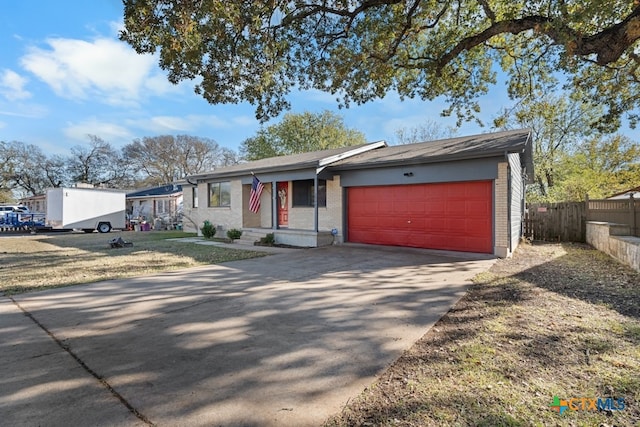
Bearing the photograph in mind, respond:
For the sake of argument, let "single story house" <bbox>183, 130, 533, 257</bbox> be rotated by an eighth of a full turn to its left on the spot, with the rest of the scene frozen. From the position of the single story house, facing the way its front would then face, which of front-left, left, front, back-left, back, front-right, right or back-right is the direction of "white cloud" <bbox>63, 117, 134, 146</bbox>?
back-right

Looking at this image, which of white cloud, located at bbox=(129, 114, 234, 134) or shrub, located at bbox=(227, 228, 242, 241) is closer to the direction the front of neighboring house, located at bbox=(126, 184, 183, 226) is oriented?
the shrub

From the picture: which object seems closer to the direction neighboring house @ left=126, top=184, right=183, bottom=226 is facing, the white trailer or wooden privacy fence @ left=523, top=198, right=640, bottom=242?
the white trailer

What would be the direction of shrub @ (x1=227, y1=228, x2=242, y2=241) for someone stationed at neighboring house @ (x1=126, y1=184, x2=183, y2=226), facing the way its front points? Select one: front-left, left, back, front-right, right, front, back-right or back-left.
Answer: front-left

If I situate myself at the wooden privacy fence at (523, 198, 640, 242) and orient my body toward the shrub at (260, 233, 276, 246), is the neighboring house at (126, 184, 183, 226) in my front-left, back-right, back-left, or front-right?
front-right

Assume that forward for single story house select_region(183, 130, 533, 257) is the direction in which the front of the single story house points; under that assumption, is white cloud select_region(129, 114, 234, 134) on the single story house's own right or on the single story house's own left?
on the single story house's own right

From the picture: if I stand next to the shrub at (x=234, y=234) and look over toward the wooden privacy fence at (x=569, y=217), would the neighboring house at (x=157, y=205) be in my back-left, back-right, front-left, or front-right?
back-left

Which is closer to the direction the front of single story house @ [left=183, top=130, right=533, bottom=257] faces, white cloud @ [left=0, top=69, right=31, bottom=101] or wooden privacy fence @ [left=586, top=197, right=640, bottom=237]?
the white cloud

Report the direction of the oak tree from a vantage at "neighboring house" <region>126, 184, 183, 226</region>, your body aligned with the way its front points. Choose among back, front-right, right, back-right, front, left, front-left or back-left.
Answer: back-left

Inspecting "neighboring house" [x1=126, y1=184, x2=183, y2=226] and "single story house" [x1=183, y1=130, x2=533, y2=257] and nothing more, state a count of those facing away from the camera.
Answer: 0

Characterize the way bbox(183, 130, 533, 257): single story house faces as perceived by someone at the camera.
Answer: facing the viewer and to the left of the viewer

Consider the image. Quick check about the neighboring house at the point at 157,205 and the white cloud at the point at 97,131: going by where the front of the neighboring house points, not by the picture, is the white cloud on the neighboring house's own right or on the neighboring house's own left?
on the neighboring house's own right

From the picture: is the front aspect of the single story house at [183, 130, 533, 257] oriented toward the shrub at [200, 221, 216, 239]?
no
